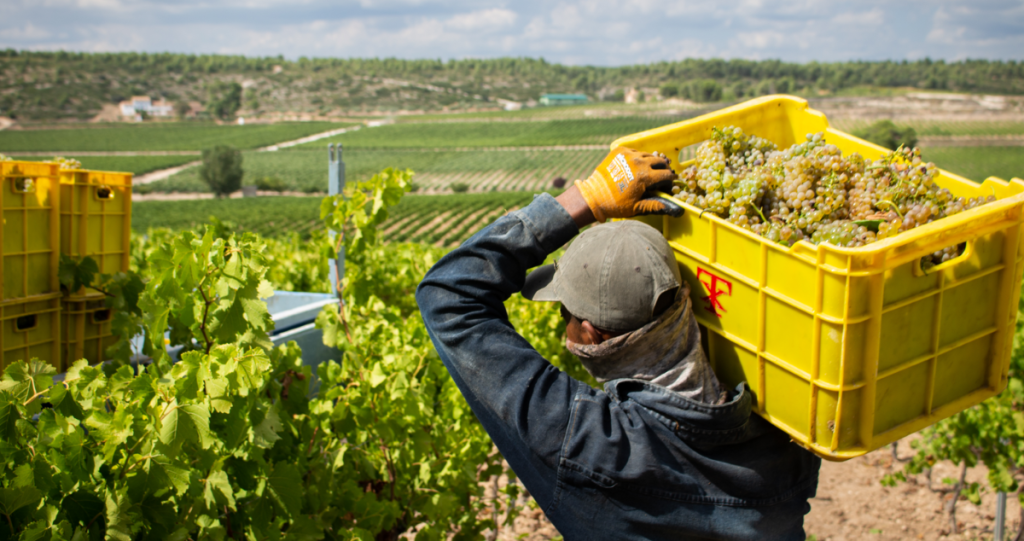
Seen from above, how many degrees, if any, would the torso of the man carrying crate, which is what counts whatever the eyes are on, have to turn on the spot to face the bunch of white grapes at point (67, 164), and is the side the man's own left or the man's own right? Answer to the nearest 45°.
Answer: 0° — they already face it

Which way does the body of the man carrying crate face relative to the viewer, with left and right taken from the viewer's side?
facing away from the viewer and to the left of the viewer
